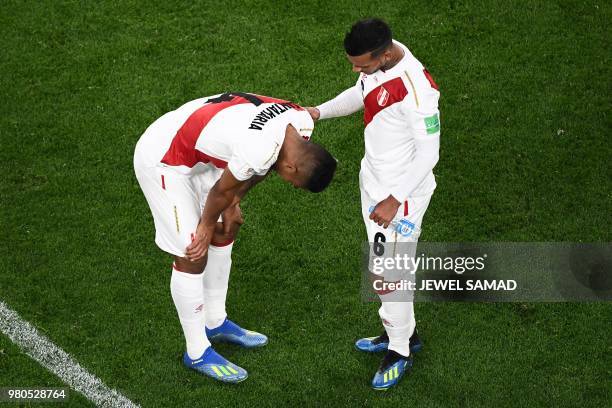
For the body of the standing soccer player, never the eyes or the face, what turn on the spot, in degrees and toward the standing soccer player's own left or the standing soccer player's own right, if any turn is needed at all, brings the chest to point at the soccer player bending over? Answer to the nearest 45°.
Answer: approximately 45° to the standing soccer player's own right

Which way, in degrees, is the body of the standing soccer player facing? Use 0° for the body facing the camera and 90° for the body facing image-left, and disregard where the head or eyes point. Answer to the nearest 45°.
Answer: approximately 45°
